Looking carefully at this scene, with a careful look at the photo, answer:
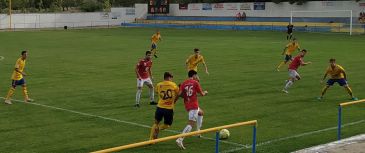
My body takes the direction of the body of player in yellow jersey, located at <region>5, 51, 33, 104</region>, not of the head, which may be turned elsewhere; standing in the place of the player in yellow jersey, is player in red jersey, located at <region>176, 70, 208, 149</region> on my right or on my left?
on my right

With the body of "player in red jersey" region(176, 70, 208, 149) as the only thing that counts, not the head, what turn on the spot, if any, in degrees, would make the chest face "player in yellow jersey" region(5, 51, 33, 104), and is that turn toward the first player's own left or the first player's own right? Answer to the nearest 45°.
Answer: approximately 90° to the first player's own left

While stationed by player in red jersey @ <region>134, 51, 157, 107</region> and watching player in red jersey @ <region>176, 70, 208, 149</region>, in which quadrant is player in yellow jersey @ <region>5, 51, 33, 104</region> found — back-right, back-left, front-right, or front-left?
back-right

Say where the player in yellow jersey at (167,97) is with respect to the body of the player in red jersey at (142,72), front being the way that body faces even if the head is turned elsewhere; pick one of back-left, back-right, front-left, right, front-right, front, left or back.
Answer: front-right

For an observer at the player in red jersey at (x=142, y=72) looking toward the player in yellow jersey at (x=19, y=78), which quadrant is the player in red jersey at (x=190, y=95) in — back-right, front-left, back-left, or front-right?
back-left

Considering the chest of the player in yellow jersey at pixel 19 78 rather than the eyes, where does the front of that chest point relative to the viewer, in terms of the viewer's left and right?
facing to the right of the viewer

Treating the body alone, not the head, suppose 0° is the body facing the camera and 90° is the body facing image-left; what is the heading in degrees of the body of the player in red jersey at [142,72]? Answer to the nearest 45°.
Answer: approximately 315°

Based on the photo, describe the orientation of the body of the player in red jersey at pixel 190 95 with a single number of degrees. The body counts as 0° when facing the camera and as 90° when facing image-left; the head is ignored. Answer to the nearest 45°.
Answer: approximately 225°

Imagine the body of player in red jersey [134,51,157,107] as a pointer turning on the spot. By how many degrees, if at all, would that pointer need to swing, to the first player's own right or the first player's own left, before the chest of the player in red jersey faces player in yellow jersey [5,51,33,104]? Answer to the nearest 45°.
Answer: approximately 135° to the first player's own right
